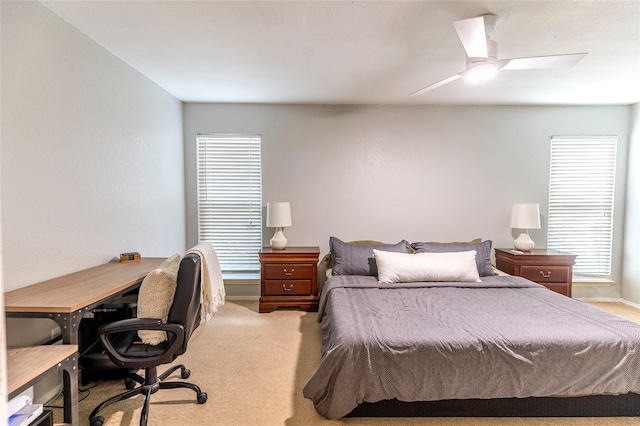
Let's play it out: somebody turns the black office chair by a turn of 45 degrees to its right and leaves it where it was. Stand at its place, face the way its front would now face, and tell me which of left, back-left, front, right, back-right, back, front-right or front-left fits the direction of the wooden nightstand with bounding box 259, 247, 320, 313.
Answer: right

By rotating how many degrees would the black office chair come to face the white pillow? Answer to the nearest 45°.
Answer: approximately 180°

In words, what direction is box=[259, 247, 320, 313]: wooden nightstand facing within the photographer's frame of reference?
facing the viewer

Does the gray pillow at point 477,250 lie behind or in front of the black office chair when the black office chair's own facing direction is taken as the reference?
behind

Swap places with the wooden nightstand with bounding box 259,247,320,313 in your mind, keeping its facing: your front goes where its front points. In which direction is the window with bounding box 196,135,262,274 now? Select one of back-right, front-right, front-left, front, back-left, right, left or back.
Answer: back-right

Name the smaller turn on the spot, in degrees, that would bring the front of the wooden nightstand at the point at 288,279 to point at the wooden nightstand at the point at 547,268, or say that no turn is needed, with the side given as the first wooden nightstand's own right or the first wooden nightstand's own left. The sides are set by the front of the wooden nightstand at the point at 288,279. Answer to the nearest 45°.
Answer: approximately 90° to the first wooden nightstand's own left

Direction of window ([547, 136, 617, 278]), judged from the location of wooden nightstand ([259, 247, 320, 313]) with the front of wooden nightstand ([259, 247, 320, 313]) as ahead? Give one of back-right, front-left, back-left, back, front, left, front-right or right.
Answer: left

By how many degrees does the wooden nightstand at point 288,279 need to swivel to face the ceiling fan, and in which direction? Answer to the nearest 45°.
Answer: approximately 45° to its left

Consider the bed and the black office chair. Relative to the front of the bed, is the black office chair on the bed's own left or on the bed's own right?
on the bed's own right

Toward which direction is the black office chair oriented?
to the viewer's left

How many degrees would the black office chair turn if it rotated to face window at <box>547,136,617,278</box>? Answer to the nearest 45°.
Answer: approximately 180°

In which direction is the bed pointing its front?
toward the camera
